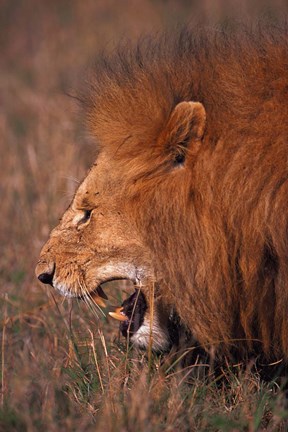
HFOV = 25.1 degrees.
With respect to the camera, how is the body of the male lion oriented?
to the viewer's left
